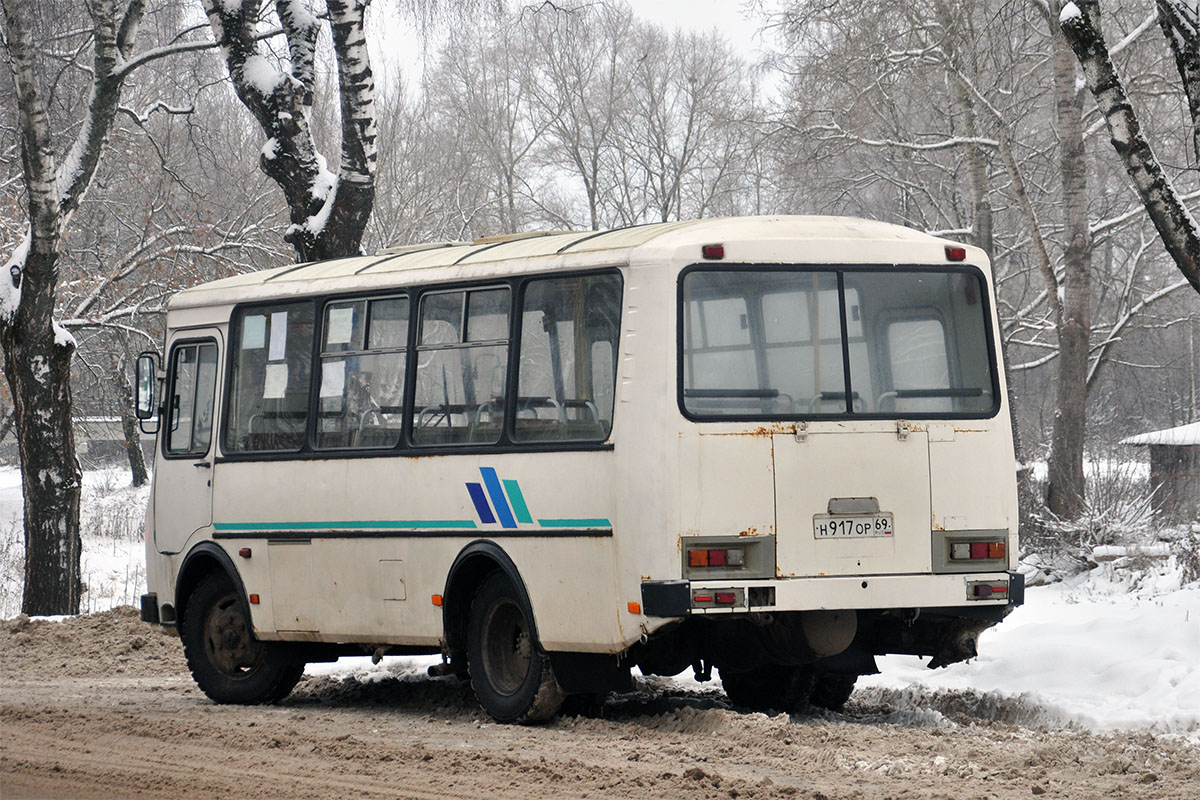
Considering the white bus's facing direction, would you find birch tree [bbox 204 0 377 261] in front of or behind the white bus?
in front

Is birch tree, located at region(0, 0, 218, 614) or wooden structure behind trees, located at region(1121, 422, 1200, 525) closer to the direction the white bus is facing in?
the birch tree

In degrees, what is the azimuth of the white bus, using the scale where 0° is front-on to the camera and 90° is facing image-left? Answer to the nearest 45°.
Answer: approximately 135°

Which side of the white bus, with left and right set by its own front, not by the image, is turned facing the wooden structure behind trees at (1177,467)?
right

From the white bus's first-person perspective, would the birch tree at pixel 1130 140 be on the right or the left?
on its right

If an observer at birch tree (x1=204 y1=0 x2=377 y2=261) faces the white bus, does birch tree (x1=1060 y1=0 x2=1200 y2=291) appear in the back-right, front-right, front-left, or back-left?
front-left

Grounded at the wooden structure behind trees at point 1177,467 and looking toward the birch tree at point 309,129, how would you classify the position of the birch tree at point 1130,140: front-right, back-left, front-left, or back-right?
front-left

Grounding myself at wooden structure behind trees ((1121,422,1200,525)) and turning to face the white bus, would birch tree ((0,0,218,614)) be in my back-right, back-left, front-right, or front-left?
front-right

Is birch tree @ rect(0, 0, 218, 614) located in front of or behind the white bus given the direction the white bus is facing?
in front
